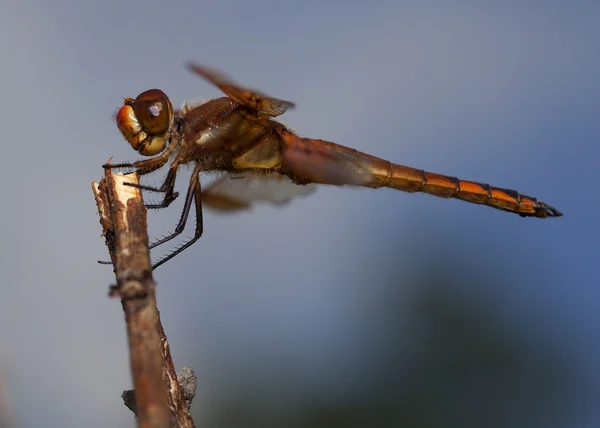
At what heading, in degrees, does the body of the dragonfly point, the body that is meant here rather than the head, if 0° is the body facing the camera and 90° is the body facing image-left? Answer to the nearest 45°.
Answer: approximately 90°
